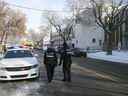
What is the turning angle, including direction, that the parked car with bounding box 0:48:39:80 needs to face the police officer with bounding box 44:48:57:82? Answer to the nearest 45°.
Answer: approximately 90° to its left

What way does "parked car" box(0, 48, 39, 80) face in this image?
toward the camera
